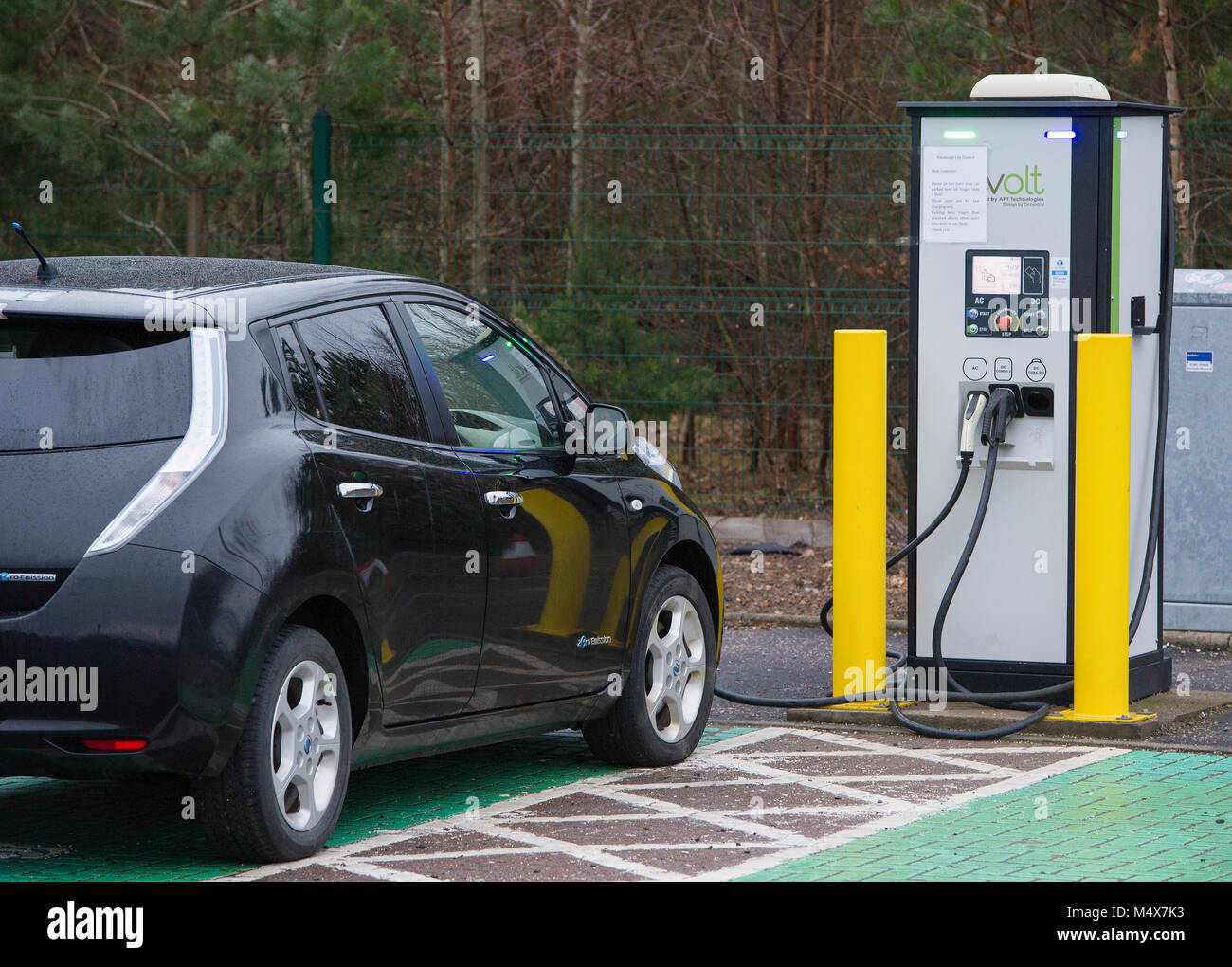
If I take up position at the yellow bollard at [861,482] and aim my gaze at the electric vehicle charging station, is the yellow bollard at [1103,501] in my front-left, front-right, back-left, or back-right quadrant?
front-right

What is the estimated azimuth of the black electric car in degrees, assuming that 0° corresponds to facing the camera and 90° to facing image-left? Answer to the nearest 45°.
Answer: approximately 225°

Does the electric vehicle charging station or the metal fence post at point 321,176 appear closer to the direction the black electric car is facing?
the electric vehicle charging station

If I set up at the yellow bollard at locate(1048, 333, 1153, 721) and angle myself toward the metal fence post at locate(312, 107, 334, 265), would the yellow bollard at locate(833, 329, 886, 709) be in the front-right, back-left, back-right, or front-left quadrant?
front-left

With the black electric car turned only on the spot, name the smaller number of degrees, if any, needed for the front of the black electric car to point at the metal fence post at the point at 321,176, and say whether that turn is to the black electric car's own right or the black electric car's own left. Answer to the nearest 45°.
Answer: approximately 45° to the black electric car's own left

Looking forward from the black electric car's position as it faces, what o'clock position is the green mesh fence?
The green mesh fence is roughly at 11 o'clock from the black electric car.

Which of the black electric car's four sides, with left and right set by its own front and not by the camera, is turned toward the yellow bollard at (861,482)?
front

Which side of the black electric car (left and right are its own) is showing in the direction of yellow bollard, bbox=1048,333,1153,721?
front

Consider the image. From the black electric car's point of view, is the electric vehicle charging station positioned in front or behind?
in front

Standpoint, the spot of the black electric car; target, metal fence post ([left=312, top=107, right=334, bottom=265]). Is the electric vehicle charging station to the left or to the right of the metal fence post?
right

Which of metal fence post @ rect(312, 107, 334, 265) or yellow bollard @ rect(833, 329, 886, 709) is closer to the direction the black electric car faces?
the yellow bollard

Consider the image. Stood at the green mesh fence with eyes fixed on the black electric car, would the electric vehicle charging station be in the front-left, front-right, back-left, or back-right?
front-left
